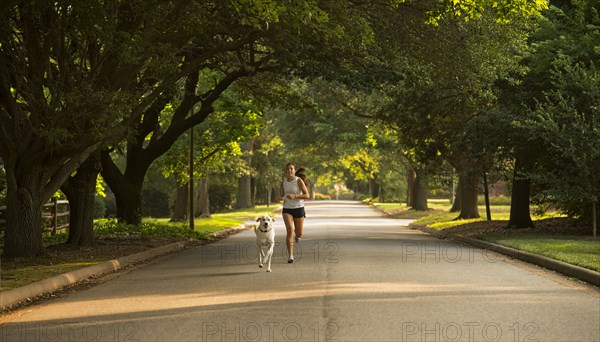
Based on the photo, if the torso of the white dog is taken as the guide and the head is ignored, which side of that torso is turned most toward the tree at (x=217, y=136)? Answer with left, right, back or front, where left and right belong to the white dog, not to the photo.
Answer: back

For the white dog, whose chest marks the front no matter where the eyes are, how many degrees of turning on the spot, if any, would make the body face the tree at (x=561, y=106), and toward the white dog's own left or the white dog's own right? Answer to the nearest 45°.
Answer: approximately 135° to the white dog's own left

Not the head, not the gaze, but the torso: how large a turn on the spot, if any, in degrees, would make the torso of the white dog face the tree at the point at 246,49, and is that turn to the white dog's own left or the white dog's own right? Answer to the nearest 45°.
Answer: approximately 180°

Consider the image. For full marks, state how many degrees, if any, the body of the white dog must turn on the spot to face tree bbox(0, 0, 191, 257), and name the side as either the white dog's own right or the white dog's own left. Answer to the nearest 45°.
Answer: approximately 135° to the white dog's own right

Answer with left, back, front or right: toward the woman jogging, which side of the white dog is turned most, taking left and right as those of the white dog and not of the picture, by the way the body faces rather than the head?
back

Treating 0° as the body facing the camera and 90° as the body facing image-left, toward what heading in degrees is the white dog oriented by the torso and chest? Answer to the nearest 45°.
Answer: approximately 0°
